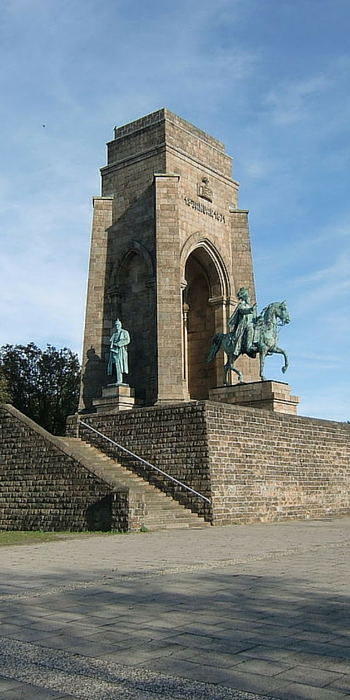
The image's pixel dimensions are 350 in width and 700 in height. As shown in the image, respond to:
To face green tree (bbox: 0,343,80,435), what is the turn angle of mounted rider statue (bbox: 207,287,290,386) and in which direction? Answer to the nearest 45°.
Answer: approximately 180°

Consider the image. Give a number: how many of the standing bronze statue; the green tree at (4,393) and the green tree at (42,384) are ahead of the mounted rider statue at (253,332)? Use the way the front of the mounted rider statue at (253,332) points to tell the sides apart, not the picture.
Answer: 0

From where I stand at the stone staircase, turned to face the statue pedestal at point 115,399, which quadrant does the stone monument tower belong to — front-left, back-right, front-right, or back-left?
front-right

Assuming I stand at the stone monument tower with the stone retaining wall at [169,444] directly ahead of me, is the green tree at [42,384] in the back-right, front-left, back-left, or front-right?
back-right

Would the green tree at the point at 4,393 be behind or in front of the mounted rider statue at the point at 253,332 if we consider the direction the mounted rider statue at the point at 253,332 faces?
behind

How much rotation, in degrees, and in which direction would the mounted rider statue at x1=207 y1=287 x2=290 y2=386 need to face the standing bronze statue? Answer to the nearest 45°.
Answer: approximately 135° to its right

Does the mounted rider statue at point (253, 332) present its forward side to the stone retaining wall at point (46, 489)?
no

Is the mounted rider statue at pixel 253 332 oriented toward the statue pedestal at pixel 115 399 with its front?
no

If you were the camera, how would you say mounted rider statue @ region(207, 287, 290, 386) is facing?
facing the viewer and to the right of the viewer
